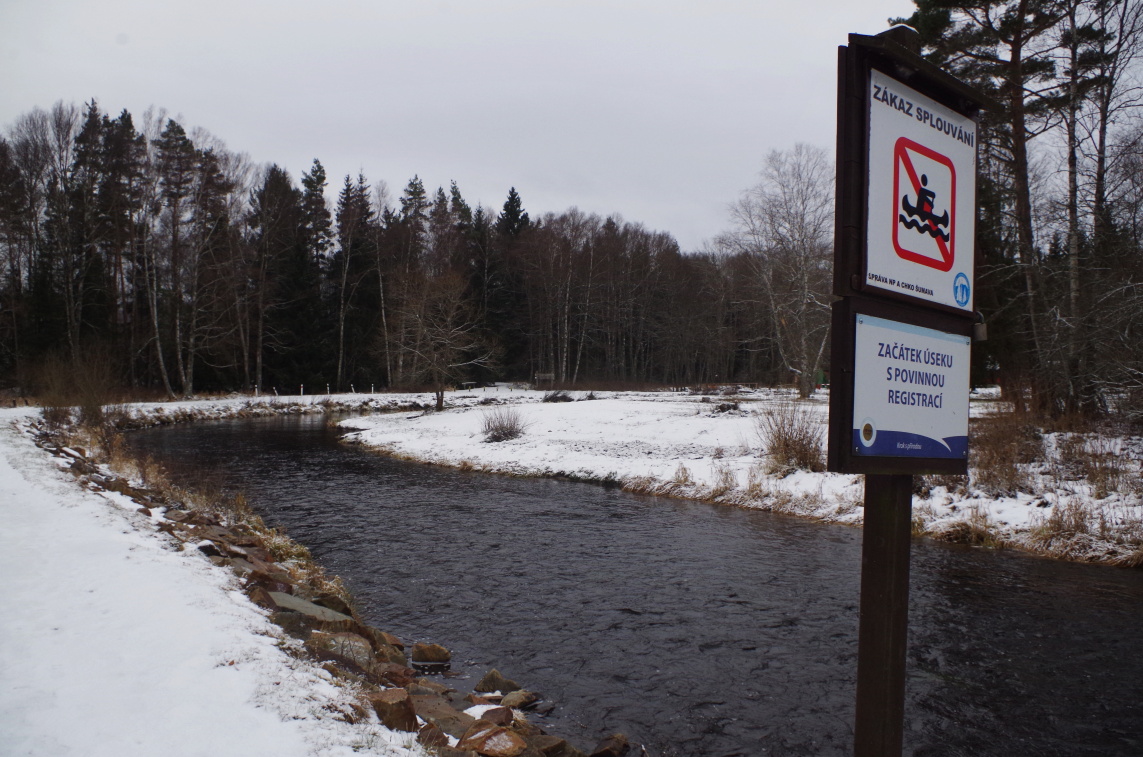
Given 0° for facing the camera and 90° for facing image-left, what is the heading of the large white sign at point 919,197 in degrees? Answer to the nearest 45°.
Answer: approximately 315°

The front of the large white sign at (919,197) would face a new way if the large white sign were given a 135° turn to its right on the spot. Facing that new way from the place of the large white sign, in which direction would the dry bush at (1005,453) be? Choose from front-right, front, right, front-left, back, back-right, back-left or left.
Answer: right

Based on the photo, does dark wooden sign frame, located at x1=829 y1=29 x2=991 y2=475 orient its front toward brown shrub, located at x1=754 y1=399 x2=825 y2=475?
no

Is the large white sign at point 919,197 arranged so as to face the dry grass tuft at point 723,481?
no

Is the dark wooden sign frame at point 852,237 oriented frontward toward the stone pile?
no

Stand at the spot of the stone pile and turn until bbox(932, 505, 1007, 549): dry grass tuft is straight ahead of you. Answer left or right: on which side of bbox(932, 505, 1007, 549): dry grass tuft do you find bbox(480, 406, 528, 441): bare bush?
left

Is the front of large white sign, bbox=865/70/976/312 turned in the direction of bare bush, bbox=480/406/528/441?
no

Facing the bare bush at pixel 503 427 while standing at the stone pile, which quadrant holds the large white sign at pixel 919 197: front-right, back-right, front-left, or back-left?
back-right

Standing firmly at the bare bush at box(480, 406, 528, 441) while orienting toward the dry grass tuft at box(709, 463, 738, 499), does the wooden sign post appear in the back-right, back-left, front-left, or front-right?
front-right
